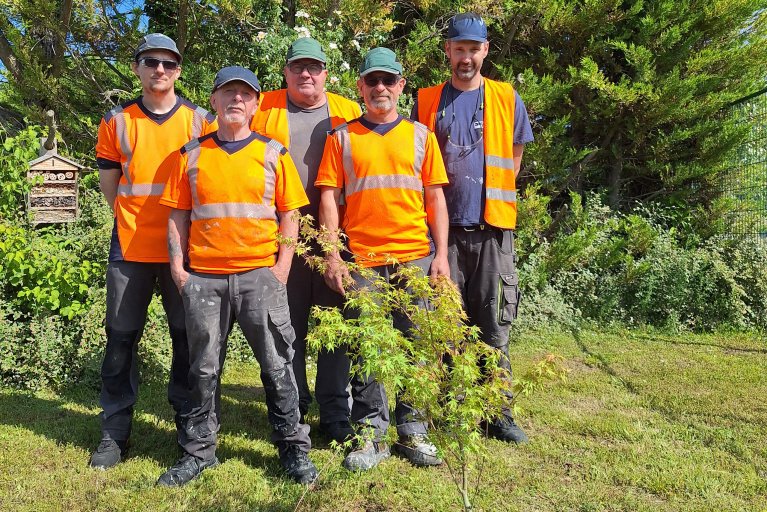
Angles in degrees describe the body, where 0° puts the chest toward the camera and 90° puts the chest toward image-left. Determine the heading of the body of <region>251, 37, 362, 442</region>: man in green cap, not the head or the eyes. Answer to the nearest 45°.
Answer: approximately 0°

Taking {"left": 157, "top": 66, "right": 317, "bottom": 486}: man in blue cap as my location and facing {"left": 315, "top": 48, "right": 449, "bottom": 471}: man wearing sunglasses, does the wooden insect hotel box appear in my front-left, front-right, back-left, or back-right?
back-left

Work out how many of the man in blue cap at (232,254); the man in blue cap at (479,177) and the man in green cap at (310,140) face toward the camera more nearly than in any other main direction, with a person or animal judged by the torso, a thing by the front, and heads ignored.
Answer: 3

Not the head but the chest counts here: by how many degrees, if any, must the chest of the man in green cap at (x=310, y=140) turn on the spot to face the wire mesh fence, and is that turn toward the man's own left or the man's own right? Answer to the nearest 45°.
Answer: approximately 135° to the man's own left

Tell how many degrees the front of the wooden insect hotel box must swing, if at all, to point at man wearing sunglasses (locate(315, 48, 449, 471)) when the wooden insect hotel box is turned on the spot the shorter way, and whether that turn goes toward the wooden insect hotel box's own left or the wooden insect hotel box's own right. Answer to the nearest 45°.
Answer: approximately 45° to the wooden insect hotel box's own left

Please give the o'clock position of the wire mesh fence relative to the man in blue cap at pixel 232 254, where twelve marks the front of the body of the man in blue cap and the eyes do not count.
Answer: The wire mesh fence is roughly at 8 o'clock from the man in blue cap.

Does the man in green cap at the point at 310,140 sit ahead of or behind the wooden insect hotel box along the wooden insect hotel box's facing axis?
ahead

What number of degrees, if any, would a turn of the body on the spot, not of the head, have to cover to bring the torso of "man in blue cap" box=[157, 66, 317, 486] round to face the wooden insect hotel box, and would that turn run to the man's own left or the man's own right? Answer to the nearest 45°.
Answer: approximately 135° to the man's own right

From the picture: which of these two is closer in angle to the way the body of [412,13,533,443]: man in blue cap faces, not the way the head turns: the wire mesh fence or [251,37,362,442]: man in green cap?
the man in green cap

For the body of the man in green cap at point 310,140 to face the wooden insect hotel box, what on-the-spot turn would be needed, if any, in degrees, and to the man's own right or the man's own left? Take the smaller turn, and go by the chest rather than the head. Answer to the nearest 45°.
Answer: approximately 135° to the man's own right

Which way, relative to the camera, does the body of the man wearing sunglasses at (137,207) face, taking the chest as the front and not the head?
toward the camera

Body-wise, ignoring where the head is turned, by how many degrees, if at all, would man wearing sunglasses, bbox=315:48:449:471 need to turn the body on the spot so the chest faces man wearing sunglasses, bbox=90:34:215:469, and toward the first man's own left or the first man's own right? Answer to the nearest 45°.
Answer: approximately 90° to the first man's own right

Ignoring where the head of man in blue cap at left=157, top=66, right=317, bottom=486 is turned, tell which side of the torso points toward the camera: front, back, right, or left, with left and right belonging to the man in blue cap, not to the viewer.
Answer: front

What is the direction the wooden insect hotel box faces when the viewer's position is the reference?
facing the viewer

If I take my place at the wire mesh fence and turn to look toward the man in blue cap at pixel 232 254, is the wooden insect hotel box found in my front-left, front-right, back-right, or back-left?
front-right

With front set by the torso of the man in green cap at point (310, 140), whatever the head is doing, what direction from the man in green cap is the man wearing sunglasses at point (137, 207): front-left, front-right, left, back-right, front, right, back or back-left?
right

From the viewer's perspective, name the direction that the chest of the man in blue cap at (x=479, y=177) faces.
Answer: toward the camera

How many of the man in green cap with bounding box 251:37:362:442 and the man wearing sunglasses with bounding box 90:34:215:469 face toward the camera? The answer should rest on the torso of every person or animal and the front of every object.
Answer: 2
